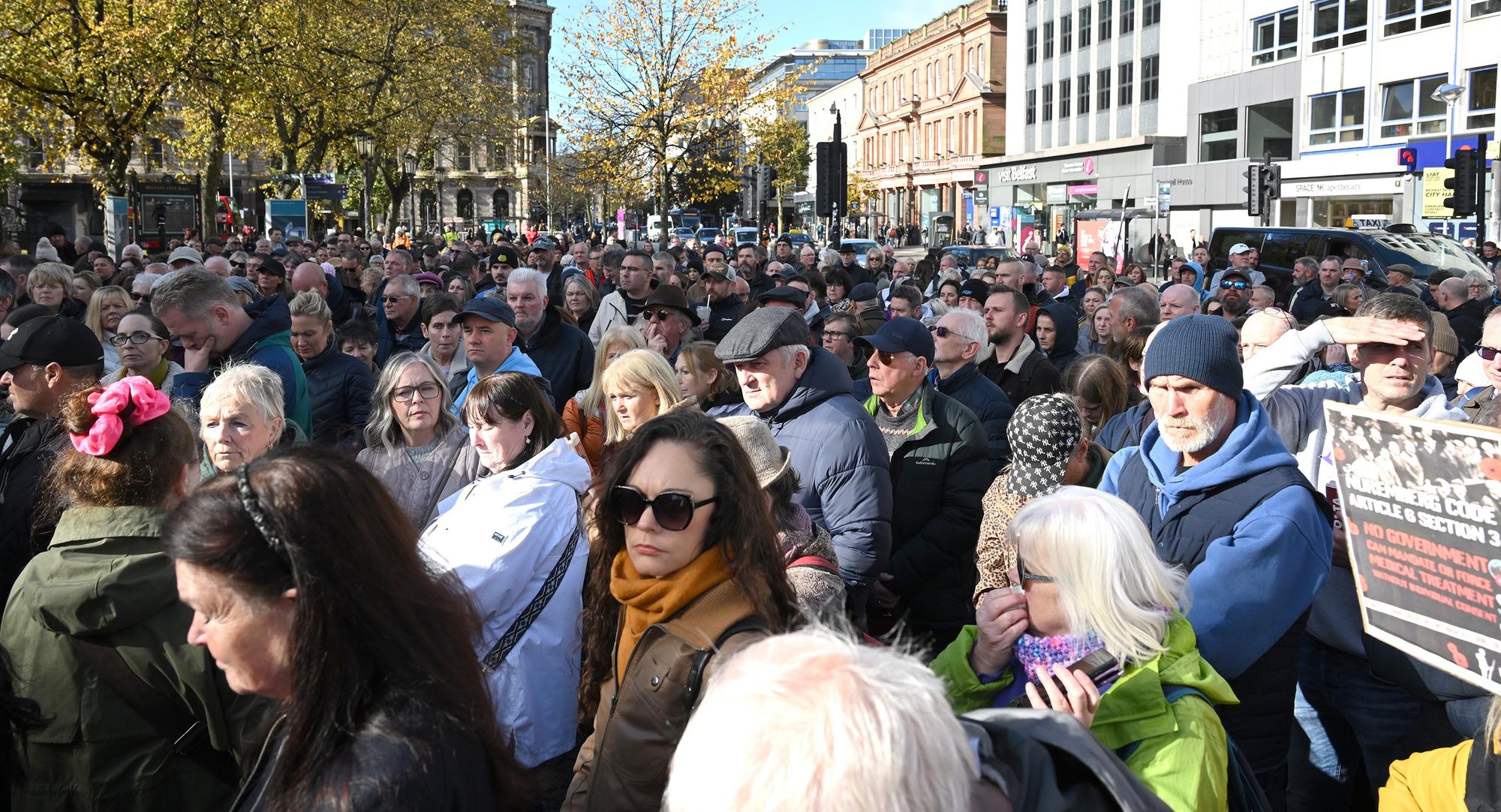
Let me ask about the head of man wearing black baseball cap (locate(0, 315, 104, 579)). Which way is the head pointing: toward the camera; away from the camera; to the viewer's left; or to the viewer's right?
to the viewer's left

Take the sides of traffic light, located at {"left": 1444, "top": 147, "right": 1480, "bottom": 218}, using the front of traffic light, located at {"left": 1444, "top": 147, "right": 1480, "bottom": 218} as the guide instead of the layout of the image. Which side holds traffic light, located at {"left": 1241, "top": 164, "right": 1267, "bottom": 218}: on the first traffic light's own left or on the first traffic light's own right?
on the first traffic light's own right

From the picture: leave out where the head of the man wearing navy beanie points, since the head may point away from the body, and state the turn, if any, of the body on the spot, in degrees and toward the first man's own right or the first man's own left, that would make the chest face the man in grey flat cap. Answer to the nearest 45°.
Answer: approximately 90° to the first man's own right

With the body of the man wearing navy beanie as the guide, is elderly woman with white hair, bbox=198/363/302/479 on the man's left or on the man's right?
on the man's right

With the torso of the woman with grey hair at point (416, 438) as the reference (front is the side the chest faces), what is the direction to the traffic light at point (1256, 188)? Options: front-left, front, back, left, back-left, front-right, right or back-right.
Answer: back-left

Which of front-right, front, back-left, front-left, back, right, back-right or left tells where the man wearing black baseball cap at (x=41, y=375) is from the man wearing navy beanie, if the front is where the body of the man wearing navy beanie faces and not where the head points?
front-right
